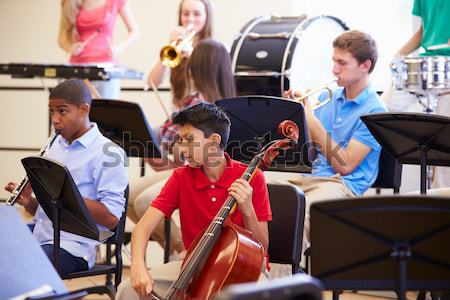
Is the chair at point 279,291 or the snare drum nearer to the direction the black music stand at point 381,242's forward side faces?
the snare drum

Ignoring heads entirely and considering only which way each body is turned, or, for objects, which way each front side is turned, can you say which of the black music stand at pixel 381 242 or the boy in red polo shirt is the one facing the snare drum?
the black music stand

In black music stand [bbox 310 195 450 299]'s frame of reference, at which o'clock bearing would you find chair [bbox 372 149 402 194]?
The chair is roughly at 12 o'clock from the black music stand.

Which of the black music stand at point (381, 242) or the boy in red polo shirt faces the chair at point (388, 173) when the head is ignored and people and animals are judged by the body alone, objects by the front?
the black music stand

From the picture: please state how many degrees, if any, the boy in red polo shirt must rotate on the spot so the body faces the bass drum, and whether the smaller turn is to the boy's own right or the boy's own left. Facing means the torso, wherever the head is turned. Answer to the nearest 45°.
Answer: approximately 135° to the boy's own right

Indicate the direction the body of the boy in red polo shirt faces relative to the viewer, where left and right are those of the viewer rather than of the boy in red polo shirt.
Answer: facing the viewer and to the left of the viewer

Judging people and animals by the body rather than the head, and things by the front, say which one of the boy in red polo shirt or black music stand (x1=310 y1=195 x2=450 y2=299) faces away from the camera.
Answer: the black music stand

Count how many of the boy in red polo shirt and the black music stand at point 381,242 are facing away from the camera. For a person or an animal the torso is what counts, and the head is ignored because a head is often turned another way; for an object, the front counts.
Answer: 1

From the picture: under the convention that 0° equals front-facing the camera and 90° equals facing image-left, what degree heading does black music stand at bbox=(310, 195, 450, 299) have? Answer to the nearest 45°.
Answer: approximately 180°

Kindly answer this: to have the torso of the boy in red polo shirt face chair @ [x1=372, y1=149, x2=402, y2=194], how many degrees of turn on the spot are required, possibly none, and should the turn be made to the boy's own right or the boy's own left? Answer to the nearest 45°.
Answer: approximately 180°

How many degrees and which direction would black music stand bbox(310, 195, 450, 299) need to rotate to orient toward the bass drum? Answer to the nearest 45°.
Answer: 0° — it already faces it

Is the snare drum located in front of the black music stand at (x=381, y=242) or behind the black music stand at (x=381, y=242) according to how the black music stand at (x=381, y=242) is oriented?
in front
